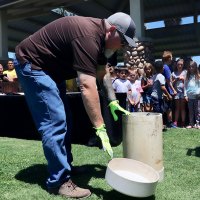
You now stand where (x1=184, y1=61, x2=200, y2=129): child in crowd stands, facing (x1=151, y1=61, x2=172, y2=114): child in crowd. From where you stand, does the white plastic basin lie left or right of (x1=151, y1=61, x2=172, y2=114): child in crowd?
left

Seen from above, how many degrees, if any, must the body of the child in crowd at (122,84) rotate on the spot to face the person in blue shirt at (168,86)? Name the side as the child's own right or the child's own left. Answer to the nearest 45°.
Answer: approximately 45° to the child's own left

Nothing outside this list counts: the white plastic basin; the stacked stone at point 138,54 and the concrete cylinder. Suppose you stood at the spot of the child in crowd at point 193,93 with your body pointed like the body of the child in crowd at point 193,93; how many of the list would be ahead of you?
2

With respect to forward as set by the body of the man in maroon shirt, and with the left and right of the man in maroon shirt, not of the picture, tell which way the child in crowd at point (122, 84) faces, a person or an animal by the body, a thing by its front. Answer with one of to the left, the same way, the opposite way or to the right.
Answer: to the right

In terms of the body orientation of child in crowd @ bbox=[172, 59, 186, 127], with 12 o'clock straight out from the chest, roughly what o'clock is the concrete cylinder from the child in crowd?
The concrete cylinder is roughly at 12 o'clock from the child in crowd.

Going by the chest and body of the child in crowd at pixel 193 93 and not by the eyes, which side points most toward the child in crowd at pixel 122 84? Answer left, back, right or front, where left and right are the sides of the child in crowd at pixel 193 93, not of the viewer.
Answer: right

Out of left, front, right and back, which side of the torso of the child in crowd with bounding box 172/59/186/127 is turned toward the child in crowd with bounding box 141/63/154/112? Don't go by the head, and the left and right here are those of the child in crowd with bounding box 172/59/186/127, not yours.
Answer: right

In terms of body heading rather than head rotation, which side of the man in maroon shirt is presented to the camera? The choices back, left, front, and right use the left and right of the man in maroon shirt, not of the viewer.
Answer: right

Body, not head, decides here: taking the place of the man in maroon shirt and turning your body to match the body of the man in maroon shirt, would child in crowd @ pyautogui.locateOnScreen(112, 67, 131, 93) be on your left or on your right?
on your left

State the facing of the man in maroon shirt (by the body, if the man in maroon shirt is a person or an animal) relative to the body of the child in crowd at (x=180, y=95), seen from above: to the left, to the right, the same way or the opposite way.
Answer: to the left

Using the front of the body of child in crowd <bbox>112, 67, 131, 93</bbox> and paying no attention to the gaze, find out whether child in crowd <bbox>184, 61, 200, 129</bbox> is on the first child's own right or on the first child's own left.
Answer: on the first child's own left
